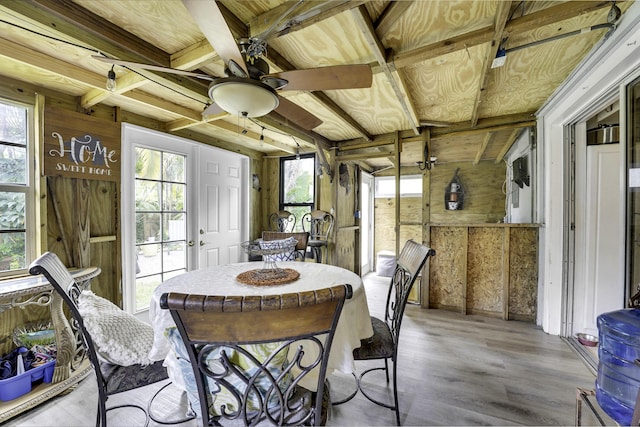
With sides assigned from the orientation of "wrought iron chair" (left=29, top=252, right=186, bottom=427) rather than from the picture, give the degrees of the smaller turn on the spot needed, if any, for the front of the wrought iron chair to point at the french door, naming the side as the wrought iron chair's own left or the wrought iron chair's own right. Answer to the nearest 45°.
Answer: approximately 90° to the wrought iron chair's own left

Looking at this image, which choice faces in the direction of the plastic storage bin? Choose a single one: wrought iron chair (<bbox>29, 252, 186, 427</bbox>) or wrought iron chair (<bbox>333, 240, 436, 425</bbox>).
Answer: wrought iron chair (<bbox>333, 240, 436, 425</bbox>)

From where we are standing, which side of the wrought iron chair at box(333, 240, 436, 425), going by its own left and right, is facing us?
left

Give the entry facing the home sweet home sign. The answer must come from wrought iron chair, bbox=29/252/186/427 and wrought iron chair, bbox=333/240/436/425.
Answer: wrought iron chair, bbox=333/240/436/425

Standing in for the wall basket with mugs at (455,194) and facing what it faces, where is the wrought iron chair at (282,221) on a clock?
The wrought iron chair is roughly at 2 o'clock from the wall basket with mugs.

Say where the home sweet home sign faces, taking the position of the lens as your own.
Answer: facing the viewer and to the right of the viewer

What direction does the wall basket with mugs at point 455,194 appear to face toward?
toward the camera

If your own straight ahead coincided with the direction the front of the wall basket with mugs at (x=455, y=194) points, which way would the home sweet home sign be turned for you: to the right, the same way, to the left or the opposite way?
to the left

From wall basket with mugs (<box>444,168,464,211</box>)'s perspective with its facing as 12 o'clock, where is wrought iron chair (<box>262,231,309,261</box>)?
The wrought iron chair is roughly at 1 o'clock from the wall basket with mugs.

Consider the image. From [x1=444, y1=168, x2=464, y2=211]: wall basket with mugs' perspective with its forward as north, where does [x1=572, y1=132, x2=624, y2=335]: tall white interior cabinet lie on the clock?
The tall white interior cabinet is roughly at 11 o'clock from the wall basket with mugs.

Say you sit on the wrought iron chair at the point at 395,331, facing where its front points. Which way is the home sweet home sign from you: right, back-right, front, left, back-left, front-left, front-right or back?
front

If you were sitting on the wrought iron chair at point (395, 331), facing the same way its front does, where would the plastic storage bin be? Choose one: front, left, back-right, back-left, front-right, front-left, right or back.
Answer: front

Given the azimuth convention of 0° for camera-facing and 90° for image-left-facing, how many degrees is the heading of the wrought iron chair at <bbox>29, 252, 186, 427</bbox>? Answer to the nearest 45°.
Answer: approximately 270°

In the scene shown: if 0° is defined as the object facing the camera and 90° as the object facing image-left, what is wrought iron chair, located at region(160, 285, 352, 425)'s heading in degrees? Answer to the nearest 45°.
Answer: approximately 180°

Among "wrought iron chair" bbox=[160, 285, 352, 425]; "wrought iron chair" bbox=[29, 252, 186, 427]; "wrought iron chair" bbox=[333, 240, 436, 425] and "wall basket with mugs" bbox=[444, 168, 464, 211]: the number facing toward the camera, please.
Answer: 1

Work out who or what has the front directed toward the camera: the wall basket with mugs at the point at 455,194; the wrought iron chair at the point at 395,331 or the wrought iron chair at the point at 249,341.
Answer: the wall basket with mugs

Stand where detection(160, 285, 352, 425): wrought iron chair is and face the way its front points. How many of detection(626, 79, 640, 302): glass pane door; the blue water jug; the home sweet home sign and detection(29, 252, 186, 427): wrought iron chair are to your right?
2

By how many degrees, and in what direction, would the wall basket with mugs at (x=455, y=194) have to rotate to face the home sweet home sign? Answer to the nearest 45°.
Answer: approximately 45° to its right

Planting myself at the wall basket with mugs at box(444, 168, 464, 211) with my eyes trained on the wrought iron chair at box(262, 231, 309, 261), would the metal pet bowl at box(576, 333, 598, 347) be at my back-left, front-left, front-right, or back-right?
front-left
